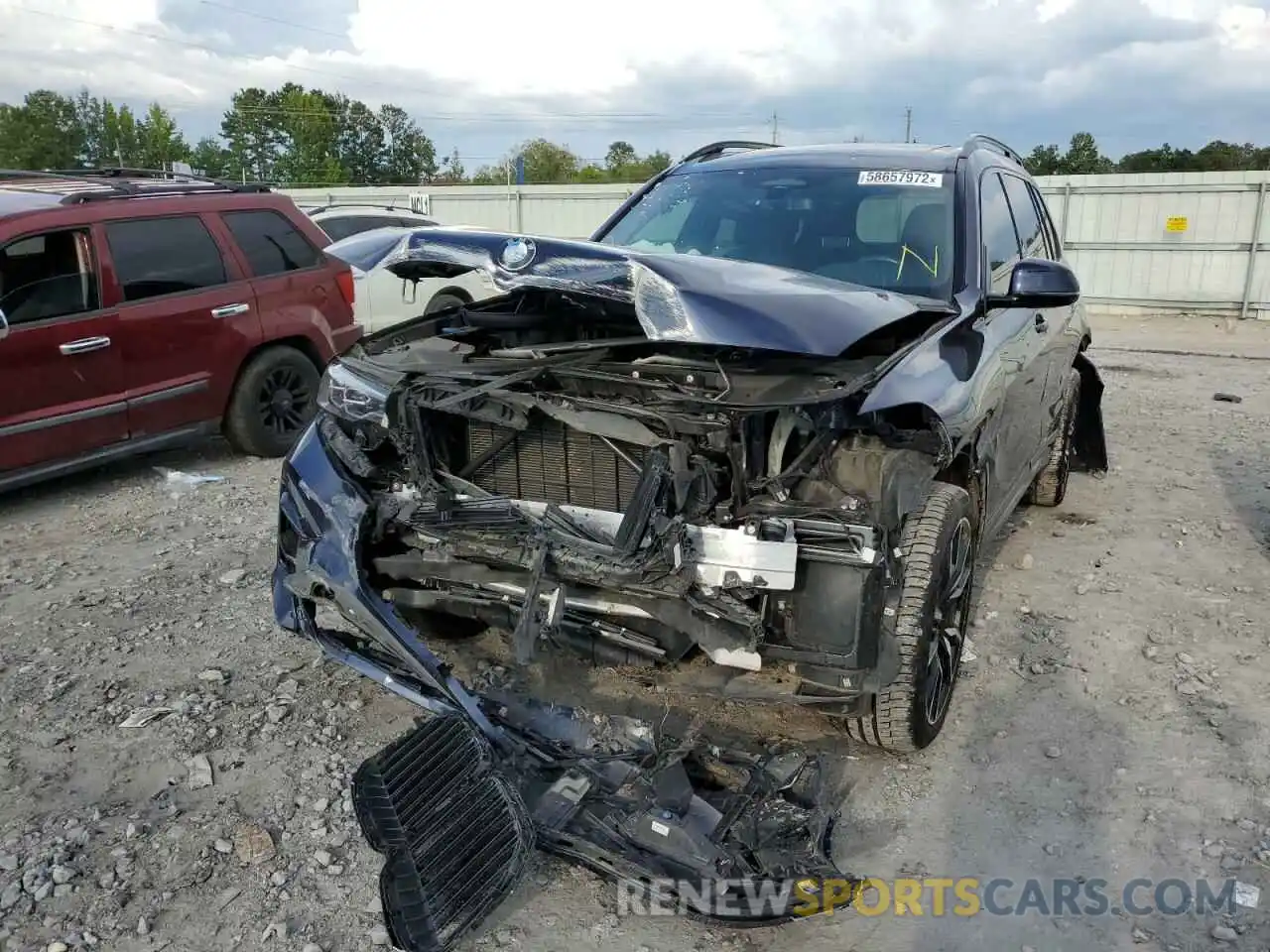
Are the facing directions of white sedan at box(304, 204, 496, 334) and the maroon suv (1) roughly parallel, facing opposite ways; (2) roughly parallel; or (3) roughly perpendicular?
roughly parallel

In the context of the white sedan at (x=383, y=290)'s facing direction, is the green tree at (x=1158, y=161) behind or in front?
behind

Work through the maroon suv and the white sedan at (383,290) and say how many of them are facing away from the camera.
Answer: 0

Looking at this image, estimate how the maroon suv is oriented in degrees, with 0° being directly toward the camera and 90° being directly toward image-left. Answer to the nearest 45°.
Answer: approximately 45°

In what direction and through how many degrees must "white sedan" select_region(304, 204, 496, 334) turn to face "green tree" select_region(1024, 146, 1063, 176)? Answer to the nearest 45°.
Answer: approximately 180°

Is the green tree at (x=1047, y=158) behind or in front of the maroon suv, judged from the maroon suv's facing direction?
behind

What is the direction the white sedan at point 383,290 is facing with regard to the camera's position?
facing the viewer and to the left of the viewer

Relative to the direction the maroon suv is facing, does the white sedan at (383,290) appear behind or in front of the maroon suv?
behind

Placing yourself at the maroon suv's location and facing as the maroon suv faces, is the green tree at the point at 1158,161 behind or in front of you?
behind

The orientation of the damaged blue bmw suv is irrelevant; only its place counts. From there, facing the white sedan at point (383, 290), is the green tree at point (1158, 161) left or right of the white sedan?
right
